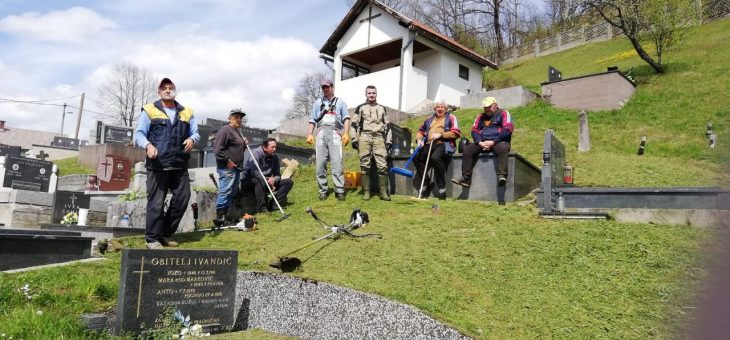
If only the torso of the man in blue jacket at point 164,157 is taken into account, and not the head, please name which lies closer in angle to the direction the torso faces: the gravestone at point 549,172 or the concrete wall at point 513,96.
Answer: the gravestone

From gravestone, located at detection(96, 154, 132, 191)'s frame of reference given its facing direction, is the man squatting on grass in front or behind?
in front

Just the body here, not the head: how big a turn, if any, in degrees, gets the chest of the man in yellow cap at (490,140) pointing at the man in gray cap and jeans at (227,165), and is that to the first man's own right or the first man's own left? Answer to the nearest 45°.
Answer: approximately 45° to the first man's own right

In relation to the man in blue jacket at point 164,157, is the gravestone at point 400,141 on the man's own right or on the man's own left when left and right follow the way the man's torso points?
on the man's own left

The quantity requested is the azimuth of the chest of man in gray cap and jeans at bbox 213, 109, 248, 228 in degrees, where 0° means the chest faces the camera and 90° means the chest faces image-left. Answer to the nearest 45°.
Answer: approximately 315°

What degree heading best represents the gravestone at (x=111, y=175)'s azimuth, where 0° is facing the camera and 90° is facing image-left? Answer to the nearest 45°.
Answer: approximately 0°
